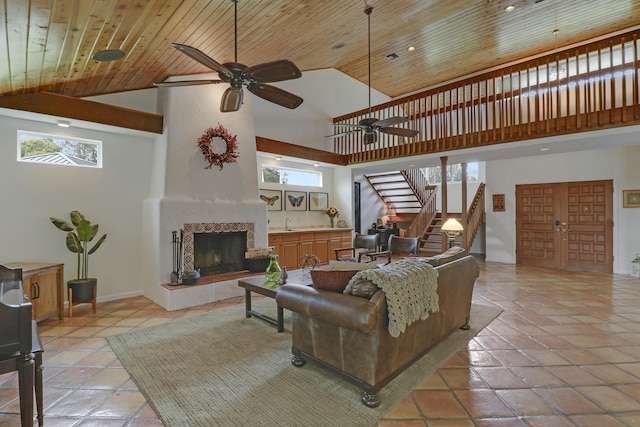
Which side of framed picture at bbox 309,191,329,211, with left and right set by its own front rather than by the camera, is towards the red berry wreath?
right

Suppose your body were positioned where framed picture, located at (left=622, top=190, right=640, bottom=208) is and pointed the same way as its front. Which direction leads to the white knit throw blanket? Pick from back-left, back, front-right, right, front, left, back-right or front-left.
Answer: front

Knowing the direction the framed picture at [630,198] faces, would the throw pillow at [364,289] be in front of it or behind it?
in front

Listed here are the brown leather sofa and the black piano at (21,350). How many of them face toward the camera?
0

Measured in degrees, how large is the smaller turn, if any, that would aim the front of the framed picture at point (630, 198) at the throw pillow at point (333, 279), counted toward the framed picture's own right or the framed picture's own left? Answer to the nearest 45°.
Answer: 0° — it already faces it

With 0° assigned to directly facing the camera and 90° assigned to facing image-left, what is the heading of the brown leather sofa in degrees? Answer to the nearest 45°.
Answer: approximately 135°

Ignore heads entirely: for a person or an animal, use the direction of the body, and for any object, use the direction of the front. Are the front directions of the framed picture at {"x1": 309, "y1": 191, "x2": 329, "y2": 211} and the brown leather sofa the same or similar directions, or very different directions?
very different directions

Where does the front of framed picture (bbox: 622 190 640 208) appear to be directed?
toward the camera

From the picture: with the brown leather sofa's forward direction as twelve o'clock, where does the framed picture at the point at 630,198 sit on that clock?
The framed picture is roughly at 3 o'clock from the brown leather sofa.

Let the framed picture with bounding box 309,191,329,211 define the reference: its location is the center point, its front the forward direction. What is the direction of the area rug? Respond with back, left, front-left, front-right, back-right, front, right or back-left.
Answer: front-right

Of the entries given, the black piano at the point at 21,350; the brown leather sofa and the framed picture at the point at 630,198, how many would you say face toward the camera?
1

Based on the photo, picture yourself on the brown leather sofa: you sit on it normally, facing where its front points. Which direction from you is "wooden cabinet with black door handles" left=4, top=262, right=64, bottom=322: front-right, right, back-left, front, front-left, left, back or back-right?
front-left

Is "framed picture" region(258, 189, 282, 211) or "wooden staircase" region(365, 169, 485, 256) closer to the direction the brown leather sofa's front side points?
the framed picture

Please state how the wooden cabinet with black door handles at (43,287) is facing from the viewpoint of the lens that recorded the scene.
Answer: facing the viewer and to the right of the viewer

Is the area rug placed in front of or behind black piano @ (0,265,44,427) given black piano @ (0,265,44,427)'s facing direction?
in front

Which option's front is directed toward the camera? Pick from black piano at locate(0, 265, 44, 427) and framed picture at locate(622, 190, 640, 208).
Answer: the framed picture
